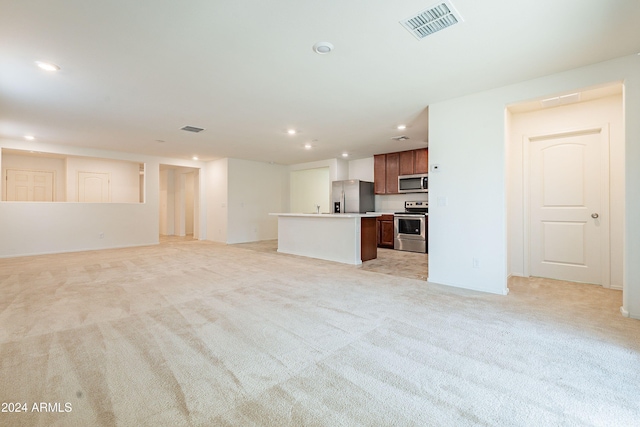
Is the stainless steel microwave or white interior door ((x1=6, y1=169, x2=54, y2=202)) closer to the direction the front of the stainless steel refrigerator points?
the white interior door

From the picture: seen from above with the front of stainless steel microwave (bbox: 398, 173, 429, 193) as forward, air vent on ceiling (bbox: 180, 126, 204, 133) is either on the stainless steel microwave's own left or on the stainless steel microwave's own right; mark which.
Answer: on the stainless steel microwave's own right

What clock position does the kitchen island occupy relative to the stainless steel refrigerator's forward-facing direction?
The kitchen island is roughly at 11 o'clock from the stainless steel refrigerator.

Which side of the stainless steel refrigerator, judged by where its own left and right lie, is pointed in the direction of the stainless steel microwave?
left

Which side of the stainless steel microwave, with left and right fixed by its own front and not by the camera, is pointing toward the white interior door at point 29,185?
right

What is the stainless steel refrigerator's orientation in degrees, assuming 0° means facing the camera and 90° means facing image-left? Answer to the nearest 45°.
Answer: approximately 45°

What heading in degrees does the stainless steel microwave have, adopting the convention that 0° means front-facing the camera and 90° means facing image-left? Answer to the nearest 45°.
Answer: approximately 0°

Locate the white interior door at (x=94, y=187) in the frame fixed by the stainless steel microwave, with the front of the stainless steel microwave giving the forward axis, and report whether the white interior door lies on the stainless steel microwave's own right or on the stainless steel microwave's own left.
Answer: on the stainless steel microwave's own right
